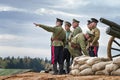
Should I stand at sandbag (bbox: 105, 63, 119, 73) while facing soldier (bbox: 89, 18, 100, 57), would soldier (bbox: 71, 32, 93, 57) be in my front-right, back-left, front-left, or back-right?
front-left

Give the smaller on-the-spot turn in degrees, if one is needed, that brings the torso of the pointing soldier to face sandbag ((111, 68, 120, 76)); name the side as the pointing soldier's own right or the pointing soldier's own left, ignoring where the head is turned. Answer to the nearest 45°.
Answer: approximately 180°

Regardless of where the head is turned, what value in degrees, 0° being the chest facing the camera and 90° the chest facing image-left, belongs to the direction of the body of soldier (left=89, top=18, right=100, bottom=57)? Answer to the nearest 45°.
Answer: approximately 90°

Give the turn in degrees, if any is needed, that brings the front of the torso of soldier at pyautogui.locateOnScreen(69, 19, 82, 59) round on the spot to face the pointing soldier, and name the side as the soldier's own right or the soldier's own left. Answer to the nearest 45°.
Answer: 0° — they already face them

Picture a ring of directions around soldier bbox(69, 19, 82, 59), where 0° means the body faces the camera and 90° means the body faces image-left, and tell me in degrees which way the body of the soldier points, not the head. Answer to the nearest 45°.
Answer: approximately 90°

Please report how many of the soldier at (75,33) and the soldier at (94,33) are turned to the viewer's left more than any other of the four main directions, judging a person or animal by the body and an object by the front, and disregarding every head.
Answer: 2

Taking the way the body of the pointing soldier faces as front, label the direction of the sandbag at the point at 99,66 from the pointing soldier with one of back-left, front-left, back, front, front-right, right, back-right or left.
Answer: back

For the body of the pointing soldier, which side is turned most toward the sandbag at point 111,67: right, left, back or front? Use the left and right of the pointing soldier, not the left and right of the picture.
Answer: back
